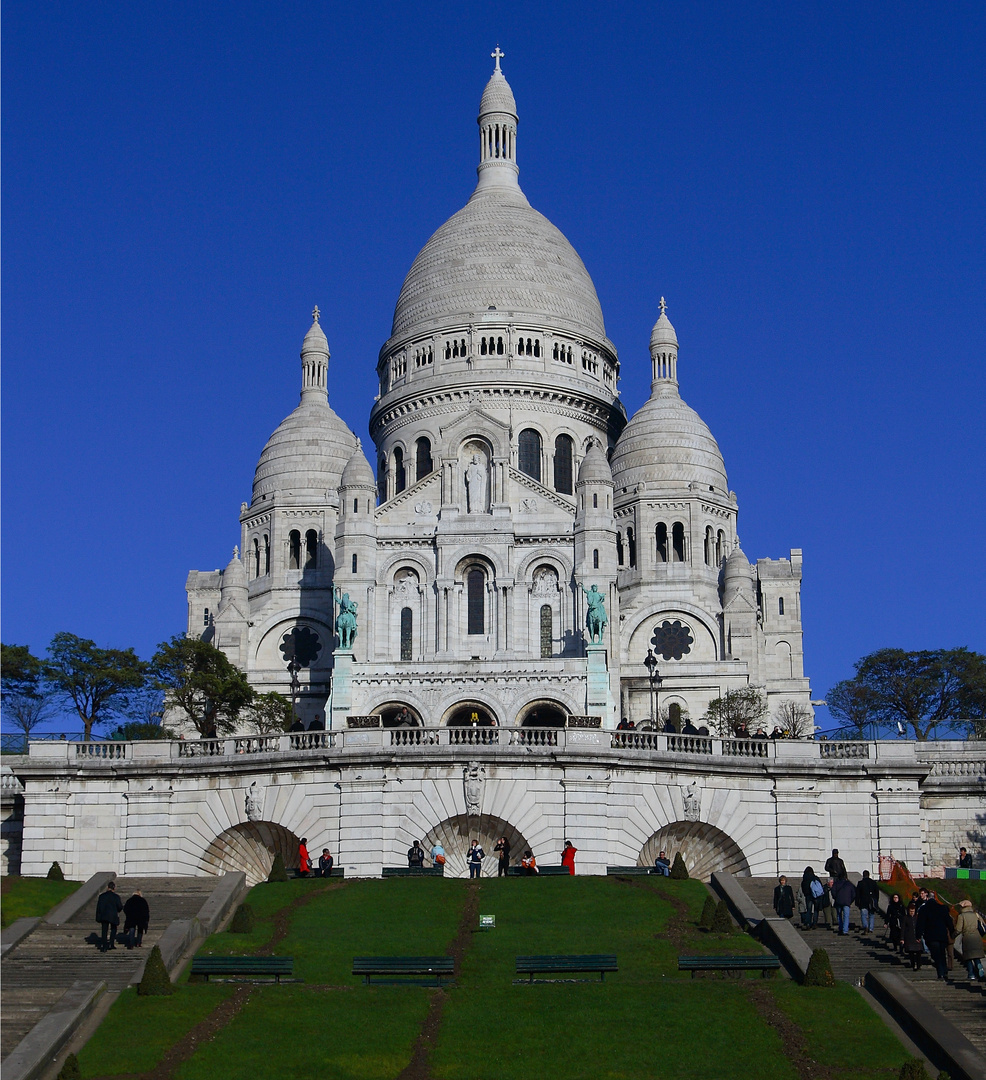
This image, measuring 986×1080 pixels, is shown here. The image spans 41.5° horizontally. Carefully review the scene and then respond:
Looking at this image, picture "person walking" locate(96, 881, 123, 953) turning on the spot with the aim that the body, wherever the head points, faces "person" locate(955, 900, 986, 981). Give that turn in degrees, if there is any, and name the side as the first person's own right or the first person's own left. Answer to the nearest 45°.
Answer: approximately 90° to the first person's own right

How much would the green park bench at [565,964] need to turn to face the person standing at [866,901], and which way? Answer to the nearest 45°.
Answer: approximately 135° to its left

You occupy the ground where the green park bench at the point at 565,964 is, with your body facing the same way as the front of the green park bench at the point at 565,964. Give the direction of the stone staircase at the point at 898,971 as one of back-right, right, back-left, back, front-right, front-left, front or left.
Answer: left

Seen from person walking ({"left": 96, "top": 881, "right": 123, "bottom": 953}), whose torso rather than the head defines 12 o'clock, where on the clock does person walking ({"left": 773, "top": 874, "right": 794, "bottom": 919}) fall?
The person walking ({"left": 773, "top": 874, "right": 794, "bottom": 919}) is roughly at 3 o'clock from the person walking ({"left": 96, "top": 881, "right": 123, "bottom": 953}).

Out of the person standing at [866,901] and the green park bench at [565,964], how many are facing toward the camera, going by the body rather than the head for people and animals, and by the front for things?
1

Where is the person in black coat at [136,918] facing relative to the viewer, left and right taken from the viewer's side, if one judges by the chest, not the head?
facing away from the viewer

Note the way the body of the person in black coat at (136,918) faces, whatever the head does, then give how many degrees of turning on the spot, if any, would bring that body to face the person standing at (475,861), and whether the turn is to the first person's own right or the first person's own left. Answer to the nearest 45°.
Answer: approximately 45° to the first person's own right

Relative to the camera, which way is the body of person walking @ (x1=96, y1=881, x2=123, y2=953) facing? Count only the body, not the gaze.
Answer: away from the camera

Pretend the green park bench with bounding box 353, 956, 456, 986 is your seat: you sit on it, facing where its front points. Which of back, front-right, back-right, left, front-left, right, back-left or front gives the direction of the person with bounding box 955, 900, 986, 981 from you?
left

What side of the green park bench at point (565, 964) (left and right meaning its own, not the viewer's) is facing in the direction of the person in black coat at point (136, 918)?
right

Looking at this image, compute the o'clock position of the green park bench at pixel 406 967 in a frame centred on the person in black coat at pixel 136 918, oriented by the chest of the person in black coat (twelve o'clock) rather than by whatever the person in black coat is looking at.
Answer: The green park bench is roughly at 4 o'clock from the person in black coat.

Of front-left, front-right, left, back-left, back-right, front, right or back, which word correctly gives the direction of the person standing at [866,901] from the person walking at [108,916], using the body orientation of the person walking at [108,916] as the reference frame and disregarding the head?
right

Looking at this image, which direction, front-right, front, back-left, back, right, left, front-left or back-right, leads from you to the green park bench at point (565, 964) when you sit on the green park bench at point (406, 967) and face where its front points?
left

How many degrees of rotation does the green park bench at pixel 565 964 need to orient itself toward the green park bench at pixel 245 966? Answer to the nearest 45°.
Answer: approximately 90° to its right

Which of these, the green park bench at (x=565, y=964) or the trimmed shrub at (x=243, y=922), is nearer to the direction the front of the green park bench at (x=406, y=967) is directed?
the green park bench

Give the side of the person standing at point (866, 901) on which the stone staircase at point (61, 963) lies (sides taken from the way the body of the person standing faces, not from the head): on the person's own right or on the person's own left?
on the person's own left
